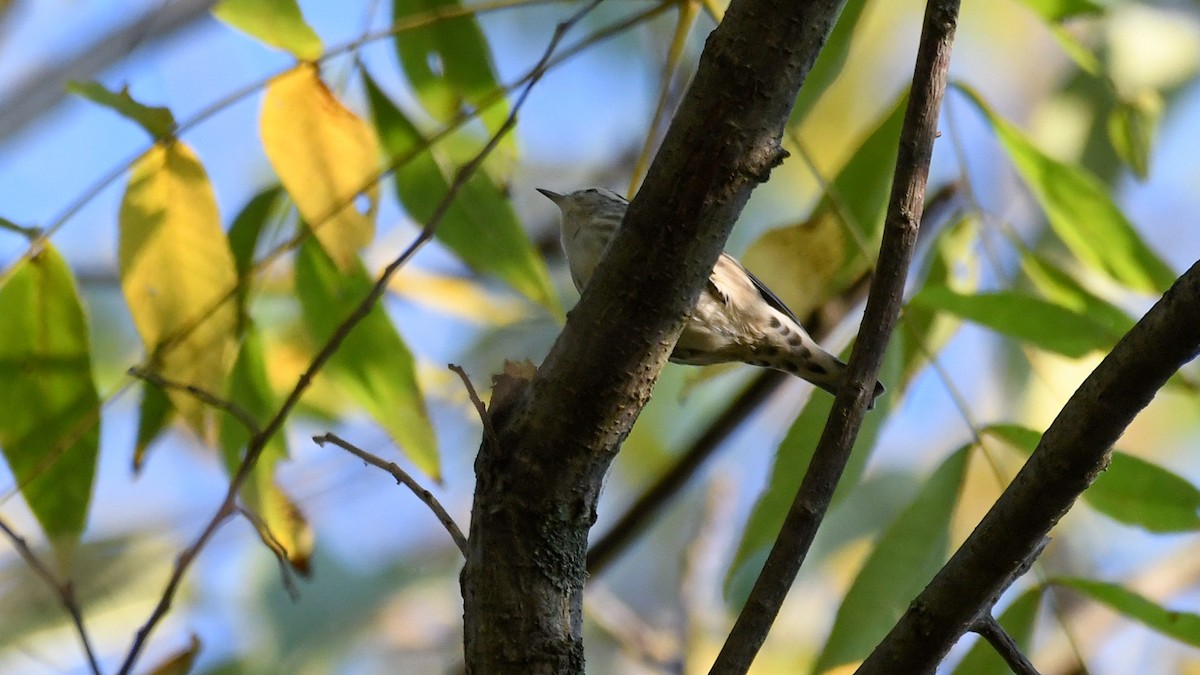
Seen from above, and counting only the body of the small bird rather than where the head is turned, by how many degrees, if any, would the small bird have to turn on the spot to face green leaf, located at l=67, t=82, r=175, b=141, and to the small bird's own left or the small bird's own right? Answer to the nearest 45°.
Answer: approximately 45° to the small bird's own left

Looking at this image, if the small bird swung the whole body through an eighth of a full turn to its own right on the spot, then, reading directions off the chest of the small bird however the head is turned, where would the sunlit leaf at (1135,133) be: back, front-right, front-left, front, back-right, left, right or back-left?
right

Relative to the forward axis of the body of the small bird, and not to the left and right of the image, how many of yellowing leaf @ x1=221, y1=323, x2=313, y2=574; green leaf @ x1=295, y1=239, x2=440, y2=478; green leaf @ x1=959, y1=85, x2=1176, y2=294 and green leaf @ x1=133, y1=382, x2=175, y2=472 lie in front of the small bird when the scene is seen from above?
3

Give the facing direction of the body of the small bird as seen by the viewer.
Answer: to the viewer's left

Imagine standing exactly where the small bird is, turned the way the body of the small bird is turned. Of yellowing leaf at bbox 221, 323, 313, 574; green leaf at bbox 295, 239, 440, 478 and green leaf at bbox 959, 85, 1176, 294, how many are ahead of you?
2

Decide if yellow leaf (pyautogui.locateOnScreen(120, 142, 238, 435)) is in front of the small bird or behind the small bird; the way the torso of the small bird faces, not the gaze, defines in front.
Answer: in front

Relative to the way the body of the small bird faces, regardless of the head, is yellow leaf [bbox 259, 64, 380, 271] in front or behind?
in front

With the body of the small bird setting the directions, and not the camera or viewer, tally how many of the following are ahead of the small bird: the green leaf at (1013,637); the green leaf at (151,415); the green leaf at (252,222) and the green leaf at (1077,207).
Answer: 2
